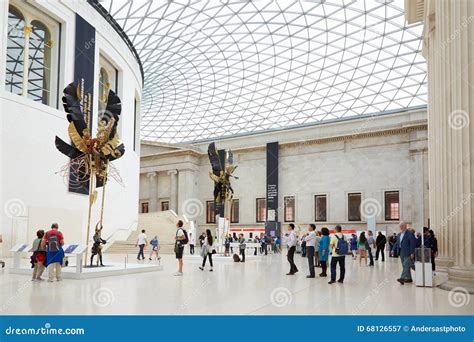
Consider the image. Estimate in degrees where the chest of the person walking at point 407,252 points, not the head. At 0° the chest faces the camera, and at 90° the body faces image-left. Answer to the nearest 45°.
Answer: approximately 45°

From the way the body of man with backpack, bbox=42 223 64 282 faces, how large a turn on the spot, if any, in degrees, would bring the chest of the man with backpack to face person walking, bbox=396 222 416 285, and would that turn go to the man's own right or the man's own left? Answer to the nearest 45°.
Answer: approximately 90° to the man's own right

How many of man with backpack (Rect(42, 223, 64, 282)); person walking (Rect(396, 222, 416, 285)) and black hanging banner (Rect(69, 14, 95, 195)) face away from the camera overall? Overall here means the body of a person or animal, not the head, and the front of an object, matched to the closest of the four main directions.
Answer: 1

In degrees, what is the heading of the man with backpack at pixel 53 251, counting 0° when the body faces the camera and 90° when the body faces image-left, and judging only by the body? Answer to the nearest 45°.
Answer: approximately 180°

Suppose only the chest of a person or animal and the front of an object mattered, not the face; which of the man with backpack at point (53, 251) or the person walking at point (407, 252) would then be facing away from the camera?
the man with backpack

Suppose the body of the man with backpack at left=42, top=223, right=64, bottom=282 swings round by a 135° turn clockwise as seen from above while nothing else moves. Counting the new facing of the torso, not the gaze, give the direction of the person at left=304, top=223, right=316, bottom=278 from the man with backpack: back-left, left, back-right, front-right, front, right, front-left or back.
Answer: front-left

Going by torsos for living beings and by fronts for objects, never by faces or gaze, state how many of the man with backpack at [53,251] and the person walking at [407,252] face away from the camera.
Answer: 1

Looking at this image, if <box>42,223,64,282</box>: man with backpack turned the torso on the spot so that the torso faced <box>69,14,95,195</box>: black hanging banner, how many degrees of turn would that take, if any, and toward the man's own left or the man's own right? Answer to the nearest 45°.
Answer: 0° — they already face it
